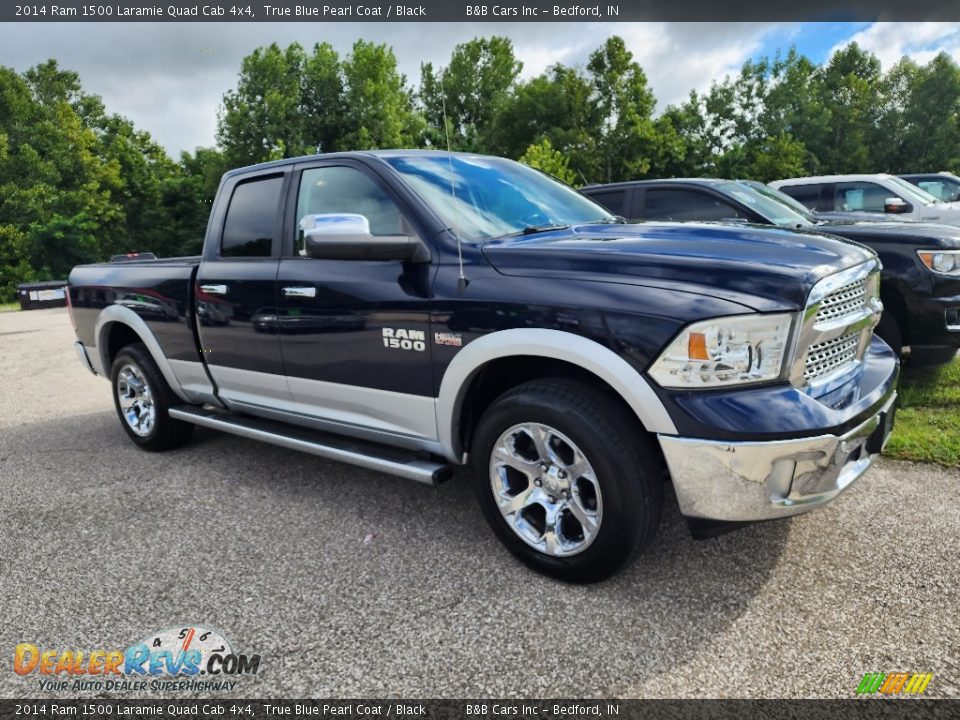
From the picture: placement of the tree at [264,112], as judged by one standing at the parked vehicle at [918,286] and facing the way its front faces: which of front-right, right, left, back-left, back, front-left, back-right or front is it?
back

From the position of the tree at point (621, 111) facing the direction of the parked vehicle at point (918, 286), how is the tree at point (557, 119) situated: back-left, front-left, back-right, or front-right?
back-right

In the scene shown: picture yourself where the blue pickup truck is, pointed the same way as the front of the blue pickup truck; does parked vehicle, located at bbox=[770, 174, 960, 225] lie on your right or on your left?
on your left

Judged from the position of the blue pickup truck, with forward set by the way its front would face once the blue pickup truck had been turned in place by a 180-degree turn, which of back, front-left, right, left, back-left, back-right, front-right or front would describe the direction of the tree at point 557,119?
front-right

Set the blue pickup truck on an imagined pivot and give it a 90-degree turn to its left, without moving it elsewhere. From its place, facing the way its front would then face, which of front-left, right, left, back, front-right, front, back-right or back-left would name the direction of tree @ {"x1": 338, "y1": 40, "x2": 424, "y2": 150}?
front-left

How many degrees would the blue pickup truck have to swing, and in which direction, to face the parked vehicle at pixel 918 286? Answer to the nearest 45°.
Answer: approximately 90° to its left

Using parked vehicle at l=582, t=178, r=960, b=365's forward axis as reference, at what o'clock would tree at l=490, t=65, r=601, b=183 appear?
The tree is roughly at 7 o'clock from the parked vehicle.

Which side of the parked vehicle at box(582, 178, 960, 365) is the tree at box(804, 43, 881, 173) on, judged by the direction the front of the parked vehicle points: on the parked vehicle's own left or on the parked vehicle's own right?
on the parked vehicle's own left

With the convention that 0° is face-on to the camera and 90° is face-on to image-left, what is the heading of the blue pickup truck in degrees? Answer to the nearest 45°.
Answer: approximately 315°

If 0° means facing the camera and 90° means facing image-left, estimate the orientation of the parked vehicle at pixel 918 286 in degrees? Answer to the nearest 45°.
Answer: approximately 315°

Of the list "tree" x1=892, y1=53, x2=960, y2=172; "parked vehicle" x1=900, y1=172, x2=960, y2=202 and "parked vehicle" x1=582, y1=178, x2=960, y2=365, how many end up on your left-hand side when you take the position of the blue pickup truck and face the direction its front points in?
3
